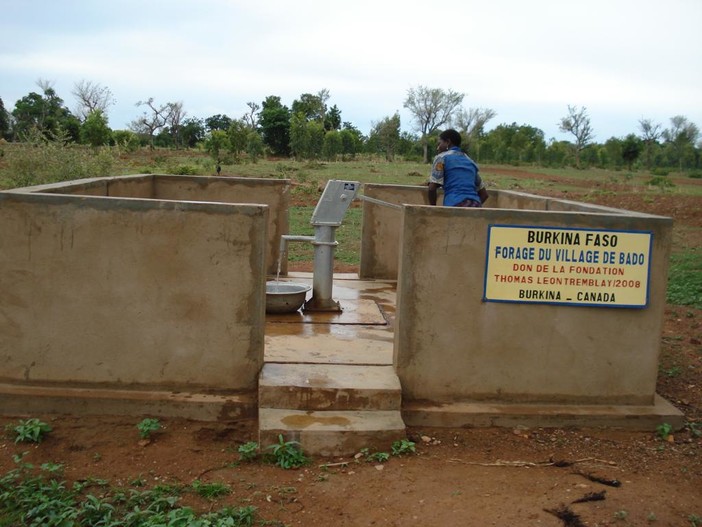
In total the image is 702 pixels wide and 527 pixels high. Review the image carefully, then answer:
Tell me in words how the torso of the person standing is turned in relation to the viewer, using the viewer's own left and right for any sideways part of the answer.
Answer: facing away from the viewer and to the left of the viewer

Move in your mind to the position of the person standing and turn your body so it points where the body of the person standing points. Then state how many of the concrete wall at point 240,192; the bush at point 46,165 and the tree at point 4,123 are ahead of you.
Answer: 3

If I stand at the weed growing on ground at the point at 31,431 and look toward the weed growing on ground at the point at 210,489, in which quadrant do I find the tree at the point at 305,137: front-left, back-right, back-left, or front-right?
back-left

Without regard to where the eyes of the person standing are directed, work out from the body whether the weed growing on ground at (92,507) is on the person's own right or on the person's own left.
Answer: on the person's own left

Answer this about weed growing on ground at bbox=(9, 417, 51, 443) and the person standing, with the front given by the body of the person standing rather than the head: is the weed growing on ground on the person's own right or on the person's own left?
on the person's own left

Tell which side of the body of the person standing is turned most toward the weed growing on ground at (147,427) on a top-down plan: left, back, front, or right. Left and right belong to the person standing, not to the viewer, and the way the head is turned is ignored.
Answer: left

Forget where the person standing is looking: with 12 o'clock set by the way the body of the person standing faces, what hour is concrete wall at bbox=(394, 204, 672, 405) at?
The concrete wall is roughly at 7 o'clock from the person standing.

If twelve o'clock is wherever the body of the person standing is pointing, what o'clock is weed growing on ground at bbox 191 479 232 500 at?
The weed growing on ground is roughly at 8 o'clock from the person standing.

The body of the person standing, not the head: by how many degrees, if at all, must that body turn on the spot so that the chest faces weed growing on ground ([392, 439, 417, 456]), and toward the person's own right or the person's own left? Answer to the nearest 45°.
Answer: approximately 135° to the person's own left
